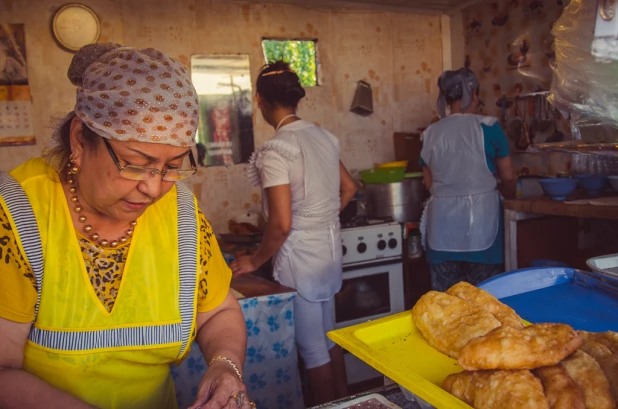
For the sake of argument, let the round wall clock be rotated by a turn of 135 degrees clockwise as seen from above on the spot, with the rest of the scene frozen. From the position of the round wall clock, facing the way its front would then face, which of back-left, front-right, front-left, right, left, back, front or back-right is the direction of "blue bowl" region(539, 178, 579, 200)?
back

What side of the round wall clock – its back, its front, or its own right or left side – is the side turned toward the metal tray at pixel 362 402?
front

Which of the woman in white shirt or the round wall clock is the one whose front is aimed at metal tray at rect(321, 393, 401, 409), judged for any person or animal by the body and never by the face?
the round wall clock

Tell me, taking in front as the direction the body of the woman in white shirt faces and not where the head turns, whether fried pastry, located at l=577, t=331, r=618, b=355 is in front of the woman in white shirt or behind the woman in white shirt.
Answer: behind

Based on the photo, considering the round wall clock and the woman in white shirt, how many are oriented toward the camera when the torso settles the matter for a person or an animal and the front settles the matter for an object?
1

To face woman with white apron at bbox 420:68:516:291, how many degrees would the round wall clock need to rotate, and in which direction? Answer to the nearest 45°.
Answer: approximately 45° to its left

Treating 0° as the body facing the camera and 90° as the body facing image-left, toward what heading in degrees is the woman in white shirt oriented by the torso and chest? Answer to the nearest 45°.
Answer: approximately 135°

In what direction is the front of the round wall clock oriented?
toward the camera

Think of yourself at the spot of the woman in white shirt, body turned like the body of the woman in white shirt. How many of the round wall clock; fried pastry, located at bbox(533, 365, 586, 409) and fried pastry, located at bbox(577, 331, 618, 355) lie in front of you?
1

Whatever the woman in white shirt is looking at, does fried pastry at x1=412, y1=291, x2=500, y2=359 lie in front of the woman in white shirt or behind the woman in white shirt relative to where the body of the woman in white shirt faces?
behind

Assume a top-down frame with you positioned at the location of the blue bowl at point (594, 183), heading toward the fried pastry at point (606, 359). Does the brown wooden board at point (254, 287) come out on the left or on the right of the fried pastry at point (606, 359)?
right

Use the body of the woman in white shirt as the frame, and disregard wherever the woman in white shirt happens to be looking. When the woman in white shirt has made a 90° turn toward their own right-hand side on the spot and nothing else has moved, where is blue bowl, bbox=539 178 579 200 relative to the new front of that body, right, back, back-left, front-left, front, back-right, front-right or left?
front-right

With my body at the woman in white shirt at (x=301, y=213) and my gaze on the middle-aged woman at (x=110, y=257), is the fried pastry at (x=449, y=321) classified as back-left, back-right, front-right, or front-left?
front-left

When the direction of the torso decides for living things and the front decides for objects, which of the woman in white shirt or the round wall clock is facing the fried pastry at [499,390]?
the round wall clock

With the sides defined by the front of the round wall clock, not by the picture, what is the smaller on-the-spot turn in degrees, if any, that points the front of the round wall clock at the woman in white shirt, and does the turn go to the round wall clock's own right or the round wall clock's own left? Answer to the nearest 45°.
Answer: approximately 45° to the round wall clock's own left

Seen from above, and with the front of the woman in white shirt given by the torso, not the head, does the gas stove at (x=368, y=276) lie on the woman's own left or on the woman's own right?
on the woman's own right

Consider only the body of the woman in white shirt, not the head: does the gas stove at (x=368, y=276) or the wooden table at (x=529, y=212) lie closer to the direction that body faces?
the gas stove
